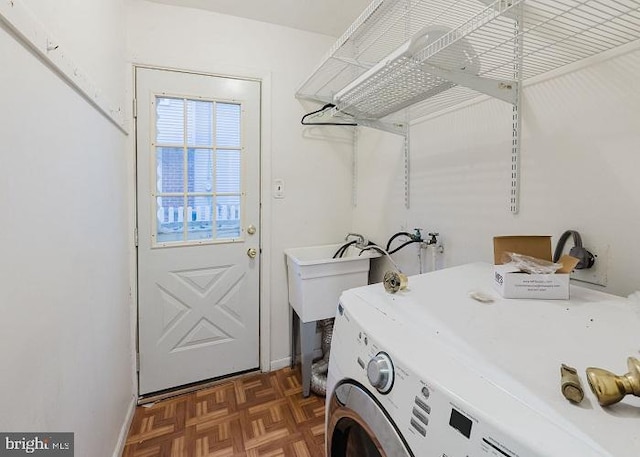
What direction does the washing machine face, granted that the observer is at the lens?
facing the viewer and to the left of the viewer

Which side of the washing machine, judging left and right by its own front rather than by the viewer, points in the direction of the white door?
right

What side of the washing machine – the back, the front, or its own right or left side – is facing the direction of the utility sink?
right
